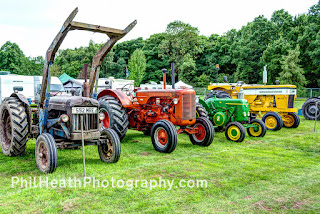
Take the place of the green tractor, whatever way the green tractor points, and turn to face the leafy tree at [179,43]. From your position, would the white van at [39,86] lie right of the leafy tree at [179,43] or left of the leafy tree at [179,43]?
left

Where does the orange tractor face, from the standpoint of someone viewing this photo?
facing the viewer and to the right of the viewer

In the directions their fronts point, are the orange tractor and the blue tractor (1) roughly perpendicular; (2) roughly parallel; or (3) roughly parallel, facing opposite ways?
roughly parallel

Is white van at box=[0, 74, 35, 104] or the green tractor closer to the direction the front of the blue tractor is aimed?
the green tractor

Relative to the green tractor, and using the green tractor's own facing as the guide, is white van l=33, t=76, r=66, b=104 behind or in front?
behind

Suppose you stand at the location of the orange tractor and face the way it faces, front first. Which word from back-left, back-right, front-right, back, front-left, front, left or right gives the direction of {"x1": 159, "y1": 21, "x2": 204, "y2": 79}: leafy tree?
back-left

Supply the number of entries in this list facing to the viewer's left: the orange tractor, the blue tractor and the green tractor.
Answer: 0

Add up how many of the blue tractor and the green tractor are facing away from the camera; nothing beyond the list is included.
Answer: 0

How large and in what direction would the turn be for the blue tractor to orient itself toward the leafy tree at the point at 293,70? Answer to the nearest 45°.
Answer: approximately 90° to its left
